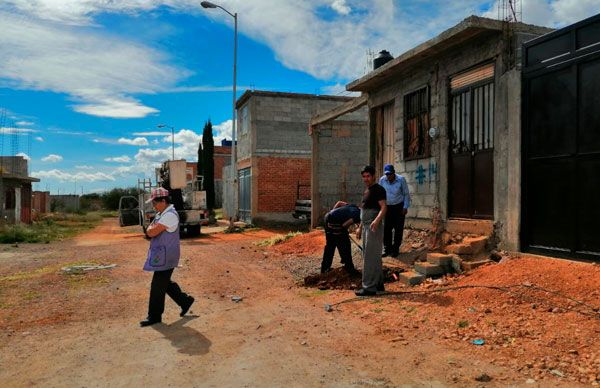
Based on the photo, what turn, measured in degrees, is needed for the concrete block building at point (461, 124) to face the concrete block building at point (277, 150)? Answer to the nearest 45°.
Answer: approximately 90° to its right

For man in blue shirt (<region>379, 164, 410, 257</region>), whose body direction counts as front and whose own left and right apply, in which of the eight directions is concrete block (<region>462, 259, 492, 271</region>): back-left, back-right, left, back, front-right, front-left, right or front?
left

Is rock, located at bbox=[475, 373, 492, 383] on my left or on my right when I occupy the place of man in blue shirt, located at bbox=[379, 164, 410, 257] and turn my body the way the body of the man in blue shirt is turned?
on my left

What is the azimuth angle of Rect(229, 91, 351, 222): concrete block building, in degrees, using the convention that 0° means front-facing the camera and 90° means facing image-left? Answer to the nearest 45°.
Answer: approximately 90°

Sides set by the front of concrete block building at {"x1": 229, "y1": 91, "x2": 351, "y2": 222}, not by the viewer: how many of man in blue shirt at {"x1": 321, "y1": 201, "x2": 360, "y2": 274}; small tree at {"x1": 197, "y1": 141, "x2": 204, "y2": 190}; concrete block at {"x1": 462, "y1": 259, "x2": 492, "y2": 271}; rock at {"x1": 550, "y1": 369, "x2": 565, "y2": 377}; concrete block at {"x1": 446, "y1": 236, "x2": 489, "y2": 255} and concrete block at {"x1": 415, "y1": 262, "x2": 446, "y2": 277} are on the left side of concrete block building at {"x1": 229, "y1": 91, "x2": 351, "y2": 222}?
5

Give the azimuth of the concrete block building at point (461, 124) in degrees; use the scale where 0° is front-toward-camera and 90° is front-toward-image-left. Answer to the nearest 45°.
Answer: approximately 45°

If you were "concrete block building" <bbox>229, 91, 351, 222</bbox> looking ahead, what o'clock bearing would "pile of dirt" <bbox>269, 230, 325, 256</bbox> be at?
The pile of dirt is roughly at 9 o'clock from the concrete block building.

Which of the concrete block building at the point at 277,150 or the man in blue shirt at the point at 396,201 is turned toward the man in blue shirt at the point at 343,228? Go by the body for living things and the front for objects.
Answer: the man in blue shirt at the point at 396,201

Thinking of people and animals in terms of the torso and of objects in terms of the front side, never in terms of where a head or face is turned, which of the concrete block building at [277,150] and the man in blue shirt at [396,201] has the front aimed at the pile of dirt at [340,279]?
the man in blue shirt

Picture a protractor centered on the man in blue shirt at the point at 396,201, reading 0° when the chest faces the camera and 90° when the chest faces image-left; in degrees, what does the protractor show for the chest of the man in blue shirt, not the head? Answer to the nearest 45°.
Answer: approximately 45°

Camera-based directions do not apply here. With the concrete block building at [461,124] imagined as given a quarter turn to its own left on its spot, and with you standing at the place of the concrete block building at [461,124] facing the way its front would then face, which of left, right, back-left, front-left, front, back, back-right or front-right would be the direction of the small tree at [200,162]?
back
